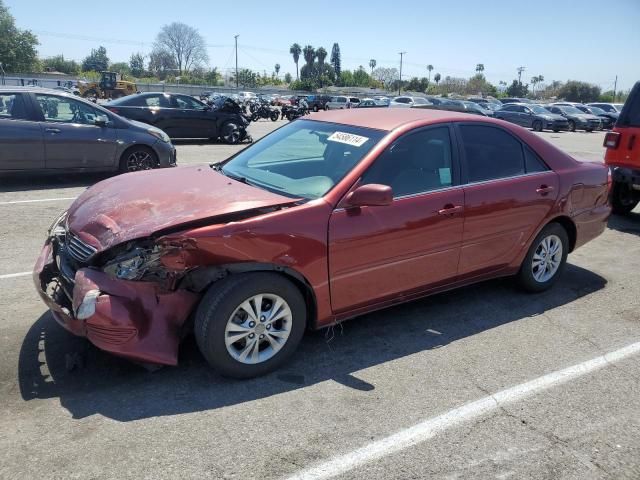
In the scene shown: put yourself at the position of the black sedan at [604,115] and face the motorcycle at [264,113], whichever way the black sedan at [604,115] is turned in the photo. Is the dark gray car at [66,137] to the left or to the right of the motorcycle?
left

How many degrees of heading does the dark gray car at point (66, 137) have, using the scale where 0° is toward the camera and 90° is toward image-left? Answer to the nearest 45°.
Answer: approximately 270°

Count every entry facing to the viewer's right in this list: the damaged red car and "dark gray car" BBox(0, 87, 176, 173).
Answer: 1

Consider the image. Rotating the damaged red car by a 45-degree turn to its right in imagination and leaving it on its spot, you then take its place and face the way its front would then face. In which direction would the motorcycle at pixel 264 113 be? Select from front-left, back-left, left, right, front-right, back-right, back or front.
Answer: right

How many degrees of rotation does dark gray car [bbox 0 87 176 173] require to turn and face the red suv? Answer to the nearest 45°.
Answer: approximately 45° to its right

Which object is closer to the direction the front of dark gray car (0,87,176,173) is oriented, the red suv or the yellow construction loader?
the red suv

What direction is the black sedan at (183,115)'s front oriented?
to the viewer's right

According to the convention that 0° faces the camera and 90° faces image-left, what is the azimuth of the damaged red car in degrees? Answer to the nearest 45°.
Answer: approximately 45°

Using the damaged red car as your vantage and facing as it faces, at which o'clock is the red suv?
The red suv is roughly at 6 o'clock from the damaged red car.

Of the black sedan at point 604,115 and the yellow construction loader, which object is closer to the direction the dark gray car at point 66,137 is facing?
the black sedan

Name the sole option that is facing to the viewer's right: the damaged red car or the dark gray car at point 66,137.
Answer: the dark gray car

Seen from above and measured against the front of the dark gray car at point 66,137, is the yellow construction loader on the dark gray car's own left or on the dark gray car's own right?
on the dark gray car's own left
